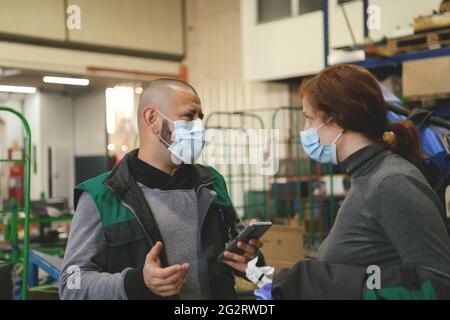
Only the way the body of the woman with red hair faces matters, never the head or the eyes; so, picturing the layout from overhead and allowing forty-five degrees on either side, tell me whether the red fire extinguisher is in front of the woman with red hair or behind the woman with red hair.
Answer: in front

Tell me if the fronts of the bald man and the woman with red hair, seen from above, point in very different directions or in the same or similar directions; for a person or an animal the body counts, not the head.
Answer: very different directions

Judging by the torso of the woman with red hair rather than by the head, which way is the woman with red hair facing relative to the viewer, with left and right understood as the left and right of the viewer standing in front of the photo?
facing to the left of the viewer

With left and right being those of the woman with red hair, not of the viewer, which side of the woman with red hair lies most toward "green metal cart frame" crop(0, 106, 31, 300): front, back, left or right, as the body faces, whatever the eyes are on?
front

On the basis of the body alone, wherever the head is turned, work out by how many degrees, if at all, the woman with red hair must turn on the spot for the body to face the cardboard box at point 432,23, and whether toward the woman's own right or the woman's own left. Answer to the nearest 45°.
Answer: approximately 90° to the woman's own right

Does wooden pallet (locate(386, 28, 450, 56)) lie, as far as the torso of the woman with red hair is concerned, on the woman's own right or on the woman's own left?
on the woman's own right

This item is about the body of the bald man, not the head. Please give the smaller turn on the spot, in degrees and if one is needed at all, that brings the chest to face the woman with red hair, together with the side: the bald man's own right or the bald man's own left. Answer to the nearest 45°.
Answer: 0° — they already face them

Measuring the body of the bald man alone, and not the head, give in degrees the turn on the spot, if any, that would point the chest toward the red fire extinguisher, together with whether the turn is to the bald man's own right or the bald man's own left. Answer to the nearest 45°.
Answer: approximately 180°

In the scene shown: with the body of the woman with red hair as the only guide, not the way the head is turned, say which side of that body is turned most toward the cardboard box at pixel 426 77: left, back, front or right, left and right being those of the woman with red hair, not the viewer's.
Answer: right

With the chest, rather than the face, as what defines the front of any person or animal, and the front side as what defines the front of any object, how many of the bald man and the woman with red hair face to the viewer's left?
1

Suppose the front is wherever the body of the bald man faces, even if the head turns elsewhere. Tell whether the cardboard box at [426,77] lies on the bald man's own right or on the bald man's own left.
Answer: on the bald man's own left

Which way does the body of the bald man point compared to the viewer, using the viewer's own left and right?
facing the viewer and to the right of the viewer

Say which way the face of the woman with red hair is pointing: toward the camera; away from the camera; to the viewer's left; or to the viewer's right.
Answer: to the viewer's left
